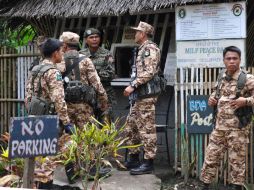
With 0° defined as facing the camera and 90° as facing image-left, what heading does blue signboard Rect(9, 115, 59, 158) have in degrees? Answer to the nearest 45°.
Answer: approximately 0°

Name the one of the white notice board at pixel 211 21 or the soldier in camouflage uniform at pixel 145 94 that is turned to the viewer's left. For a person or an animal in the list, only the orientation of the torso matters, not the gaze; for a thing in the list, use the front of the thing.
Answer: the soldier in camouflage uniform

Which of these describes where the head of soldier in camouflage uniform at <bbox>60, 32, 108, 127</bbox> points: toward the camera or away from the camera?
away from the camera

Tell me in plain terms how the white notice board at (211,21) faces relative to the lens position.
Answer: facing the viewer

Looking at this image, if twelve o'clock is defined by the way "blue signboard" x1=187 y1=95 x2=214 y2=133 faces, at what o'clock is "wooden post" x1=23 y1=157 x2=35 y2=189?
The wooden post is roughly at 1 o'clock from the blue signboard.

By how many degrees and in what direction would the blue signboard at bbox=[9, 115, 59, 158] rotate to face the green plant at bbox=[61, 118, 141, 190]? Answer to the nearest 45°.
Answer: approximately 135° to its left

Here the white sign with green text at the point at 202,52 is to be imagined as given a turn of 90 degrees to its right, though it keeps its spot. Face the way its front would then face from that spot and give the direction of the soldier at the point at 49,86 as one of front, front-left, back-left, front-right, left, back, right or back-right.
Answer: front-left

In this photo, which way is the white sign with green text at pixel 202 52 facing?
toward the camera

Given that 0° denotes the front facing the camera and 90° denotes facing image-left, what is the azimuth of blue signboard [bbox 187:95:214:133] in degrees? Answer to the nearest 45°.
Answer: approximately 0°
